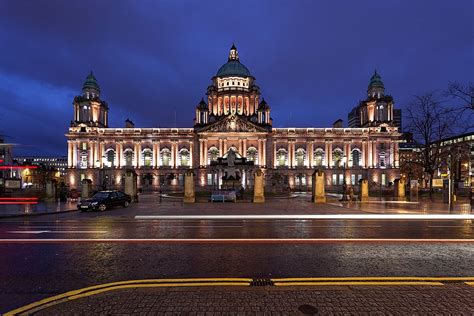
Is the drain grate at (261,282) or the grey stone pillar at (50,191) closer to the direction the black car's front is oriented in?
the drain grate
